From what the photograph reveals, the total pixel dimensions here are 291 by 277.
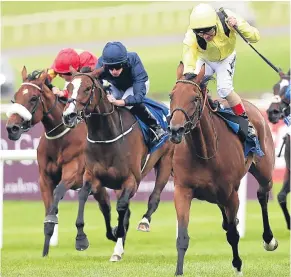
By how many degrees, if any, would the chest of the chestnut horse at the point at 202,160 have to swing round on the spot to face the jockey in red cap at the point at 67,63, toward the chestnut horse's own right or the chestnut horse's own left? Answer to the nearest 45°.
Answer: approximately 90° to the chestnut horse's own right

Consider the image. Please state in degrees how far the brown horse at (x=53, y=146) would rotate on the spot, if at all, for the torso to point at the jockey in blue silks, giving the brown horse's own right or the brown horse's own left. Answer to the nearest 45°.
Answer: approximately 135° to the brown horse's own left

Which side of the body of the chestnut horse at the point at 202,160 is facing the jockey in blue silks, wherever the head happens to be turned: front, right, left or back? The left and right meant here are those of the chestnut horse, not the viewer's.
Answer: right

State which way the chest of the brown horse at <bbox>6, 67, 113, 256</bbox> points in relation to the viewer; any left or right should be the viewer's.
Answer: facing the viewer and to the left of the viewer

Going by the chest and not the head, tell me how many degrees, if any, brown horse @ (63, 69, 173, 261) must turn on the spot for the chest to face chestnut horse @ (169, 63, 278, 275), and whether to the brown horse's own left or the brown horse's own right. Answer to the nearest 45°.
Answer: approximately 90° to the brown horse's own left

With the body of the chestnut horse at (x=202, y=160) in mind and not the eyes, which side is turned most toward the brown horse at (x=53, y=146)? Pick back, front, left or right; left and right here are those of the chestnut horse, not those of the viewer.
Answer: right

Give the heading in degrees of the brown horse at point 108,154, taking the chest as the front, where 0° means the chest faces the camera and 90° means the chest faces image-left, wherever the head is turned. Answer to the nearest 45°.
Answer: approximately 45°

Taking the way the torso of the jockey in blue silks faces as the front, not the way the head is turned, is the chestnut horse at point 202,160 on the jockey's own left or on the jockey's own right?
on the jockey's own left
